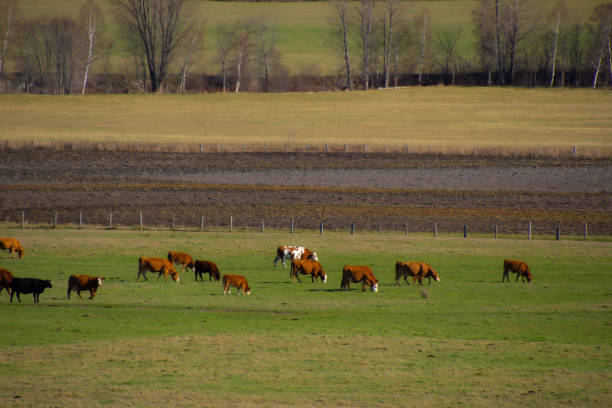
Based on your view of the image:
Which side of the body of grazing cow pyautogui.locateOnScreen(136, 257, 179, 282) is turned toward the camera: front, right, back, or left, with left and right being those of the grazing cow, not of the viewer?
right

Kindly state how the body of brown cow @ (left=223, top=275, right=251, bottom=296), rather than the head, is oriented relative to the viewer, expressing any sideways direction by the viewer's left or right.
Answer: facing to the right of the viewer

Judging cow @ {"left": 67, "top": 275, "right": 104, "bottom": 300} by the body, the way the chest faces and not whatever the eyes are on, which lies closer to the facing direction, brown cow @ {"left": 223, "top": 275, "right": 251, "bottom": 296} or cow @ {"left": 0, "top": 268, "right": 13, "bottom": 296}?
the brown cow

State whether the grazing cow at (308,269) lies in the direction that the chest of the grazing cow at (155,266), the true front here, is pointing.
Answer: yes

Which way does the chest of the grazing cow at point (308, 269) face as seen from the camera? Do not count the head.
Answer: to the viewer's right

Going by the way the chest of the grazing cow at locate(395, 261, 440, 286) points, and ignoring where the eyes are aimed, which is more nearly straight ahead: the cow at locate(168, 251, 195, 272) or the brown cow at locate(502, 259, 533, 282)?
the brown cow

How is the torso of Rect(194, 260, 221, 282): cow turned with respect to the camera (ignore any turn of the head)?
to the viewer's right

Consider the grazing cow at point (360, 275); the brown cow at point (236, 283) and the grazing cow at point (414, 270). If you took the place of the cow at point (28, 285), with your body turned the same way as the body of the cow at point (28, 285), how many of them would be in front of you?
3

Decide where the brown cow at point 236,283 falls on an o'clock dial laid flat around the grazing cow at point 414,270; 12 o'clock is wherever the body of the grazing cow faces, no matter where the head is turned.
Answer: The brown cow is roughly at 5 o'clock from the grazing cow.
